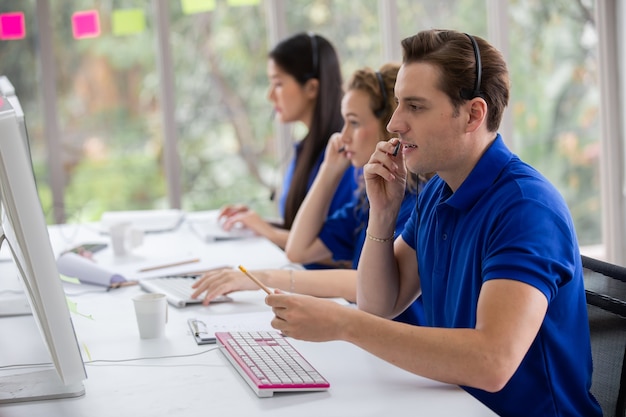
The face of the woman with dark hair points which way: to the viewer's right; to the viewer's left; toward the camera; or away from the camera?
to the viewer's left

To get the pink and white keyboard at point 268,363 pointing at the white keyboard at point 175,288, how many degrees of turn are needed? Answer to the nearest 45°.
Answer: approximately 90° to its left

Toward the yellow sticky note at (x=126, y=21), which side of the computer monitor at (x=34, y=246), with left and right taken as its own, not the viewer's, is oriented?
left

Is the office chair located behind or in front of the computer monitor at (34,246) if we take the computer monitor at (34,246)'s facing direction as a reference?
in front

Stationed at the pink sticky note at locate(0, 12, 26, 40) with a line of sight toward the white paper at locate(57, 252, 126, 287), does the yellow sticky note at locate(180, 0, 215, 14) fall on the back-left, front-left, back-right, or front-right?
front-left

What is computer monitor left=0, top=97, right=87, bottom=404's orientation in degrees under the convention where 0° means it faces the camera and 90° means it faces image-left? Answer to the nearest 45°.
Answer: approximately 270°

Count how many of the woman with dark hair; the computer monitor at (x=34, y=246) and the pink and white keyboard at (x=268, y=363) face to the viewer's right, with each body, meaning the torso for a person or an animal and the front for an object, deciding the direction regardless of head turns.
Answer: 2

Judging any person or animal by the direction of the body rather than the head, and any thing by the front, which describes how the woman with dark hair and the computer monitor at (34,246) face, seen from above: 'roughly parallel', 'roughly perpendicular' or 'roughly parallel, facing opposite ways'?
roughly parallel, facing opposite ways

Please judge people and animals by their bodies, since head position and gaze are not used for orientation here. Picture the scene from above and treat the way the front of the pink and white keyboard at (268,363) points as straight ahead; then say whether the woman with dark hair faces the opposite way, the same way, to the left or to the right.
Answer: the opposite way

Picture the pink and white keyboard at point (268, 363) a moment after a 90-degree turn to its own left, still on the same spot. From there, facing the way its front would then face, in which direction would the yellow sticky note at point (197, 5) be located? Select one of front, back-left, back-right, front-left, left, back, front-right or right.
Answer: front

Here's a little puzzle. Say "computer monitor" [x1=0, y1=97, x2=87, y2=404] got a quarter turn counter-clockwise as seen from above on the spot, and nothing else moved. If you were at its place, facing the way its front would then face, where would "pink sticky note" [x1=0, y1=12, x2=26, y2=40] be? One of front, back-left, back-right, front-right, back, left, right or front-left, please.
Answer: front

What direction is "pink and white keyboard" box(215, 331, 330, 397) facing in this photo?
to the viewer's right

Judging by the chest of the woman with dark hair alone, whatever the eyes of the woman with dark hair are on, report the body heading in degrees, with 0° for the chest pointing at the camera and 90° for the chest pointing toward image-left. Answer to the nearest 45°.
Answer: approximately 90°
